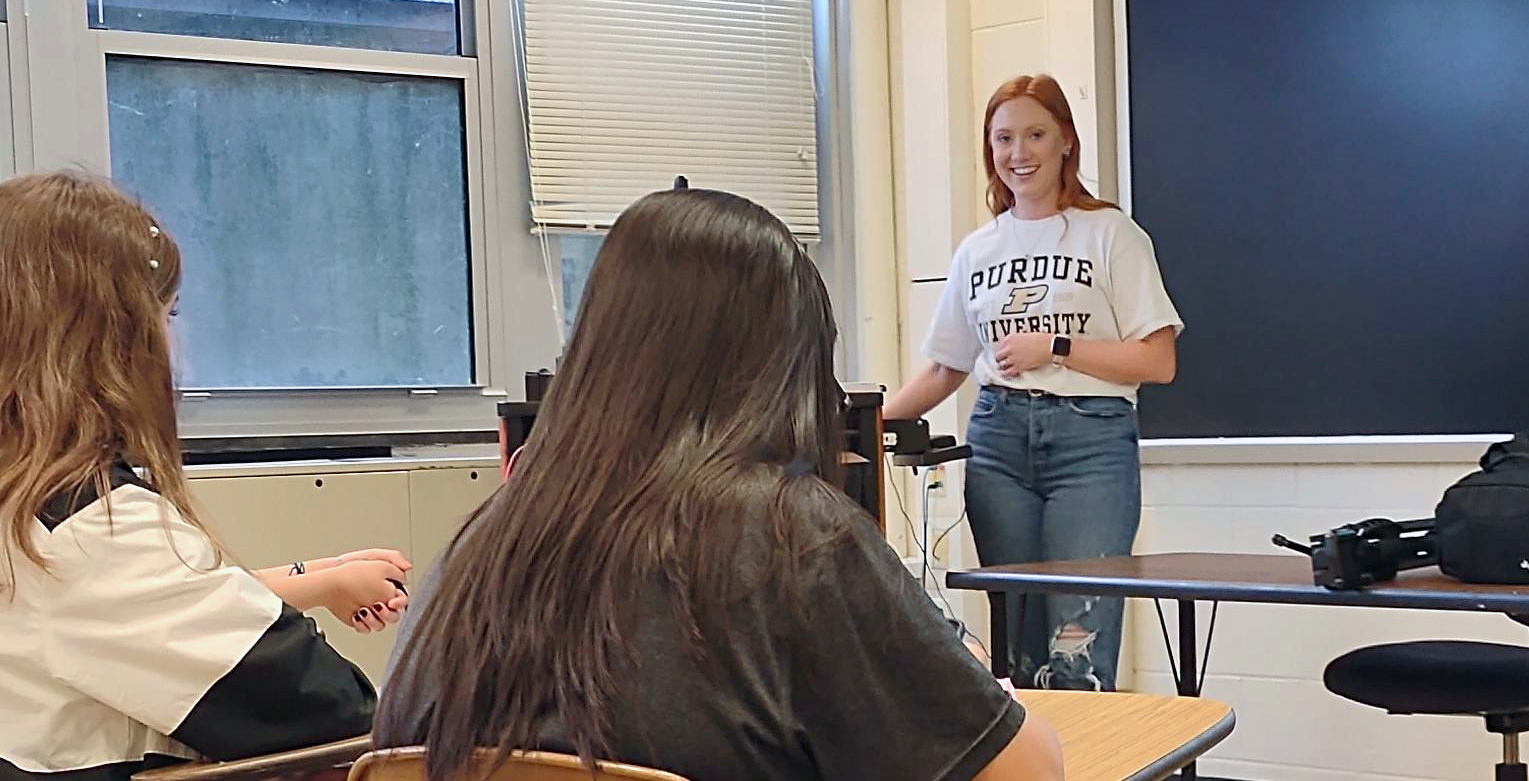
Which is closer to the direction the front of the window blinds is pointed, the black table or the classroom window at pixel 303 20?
the black table

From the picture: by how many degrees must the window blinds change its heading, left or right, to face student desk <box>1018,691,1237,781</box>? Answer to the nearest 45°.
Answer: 0° — it already faces it

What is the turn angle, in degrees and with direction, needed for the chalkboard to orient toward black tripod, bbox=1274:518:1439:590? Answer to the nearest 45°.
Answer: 0° — it already faces it

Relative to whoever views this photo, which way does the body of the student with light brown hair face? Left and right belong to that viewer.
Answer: facing away from the viewer and to the right of the viewer

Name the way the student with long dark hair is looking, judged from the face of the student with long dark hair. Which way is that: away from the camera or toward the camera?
away from the camera

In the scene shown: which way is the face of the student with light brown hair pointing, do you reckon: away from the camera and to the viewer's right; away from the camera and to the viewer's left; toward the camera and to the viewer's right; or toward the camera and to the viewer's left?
away from the camera and to the viewer's right

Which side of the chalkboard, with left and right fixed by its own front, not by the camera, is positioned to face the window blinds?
right

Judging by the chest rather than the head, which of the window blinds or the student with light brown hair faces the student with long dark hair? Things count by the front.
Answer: the window blinds

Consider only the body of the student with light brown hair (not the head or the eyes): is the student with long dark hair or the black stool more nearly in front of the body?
the black stool

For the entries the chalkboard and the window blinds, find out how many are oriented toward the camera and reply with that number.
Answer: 2
